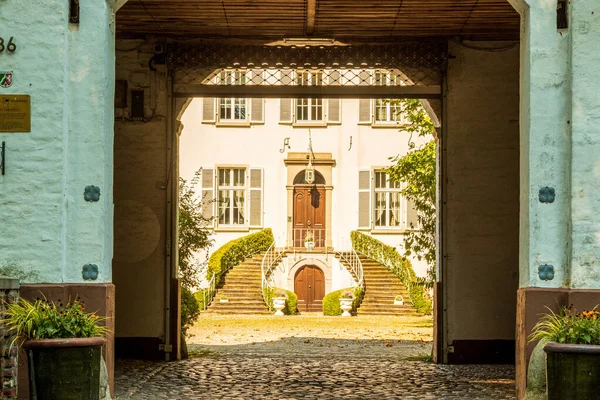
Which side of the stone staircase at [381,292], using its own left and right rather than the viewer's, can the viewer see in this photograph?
front

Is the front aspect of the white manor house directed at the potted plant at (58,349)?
yes

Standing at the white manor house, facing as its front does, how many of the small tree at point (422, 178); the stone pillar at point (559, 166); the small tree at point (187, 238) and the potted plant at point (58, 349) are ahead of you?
4

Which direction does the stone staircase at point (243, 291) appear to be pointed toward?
toward the camera

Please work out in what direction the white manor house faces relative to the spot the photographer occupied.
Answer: facing the viewer

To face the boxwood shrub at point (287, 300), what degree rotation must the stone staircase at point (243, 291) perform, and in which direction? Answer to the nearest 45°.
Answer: approximately 90° to its left

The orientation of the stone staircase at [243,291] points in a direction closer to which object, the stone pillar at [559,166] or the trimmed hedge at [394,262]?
the stone pillar

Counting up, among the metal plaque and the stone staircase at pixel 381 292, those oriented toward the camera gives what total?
2

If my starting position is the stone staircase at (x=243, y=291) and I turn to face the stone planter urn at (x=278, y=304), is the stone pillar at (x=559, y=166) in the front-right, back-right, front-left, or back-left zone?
front-right

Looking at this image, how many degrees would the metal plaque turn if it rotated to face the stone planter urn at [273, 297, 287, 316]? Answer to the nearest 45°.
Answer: approximately 180°

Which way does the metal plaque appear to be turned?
toward the camera

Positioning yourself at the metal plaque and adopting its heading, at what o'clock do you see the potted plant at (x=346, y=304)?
The potted plant is roughly at 7 o'clock from the metal plaque.

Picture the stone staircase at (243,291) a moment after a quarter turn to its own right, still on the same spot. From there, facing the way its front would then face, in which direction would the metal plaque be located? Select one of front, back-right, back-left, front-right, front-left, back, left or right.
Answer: left

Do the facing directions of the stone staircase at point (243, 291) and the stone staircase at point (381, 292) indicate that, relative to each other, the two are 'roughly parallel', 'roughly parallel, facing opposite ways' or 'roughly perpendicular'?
roughly parallel

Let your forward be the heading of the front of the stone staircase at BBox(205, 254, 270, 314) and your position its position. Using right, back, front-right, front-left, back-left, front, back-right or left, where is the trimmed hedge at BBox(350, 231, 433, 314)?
left
